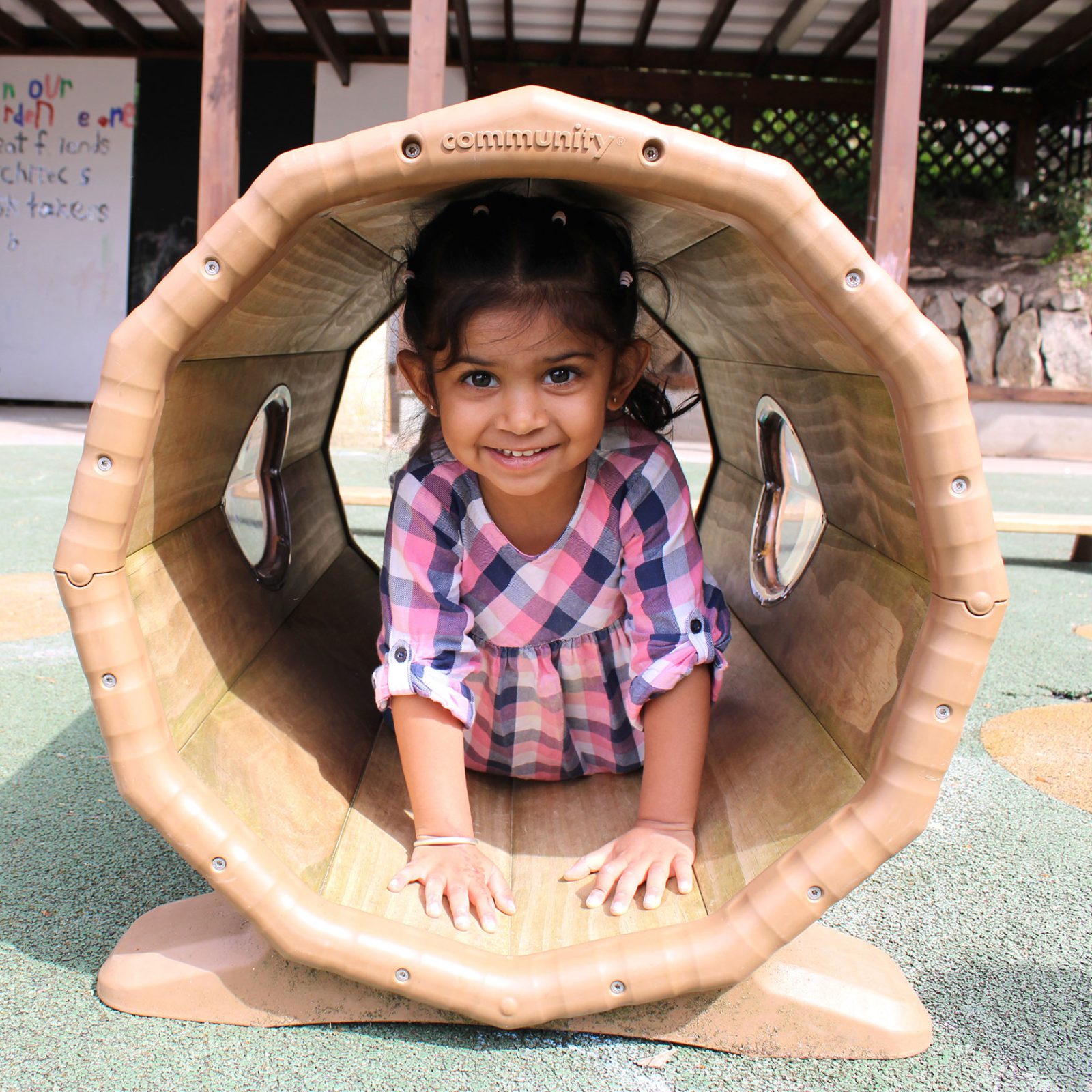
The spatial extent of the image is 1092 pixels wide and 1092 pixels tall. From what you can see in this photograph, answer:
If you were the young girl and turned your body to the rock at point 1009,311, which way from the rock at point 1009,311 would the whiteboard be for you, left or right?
left

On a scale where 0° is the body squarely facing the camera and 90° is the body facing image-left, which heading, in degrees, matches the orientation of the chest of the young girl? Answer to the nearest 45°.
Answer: approximately 0°

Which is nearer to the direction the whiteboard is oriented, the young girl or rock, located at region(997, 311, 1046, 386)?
the young girl

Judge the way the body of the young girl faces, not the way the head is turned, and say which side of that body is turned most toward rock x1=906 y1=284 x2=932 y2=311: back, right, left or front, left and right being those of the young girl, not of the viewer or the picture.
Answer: back

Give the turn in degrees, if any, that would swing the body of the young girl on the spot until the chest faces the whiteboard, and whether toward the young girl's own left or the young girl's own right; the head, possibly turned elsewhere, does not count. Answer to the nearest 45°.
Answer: approximately 135° to the young girl's own right

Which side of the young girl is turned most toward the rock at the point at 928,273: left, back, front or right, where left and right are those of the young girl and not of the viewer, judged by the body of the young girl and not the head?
back

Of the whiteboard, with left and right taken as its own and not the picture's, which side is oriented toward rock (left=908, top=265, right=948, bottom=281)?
left

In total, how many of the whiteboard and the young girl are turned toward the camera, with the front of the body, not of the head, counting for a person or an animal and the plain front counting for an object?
2

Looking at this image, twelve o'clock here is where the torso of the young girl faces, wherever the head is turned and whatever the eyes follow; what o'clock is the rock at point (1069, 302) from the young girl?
The rock is roughly at 7 o'clock from the young girl.
